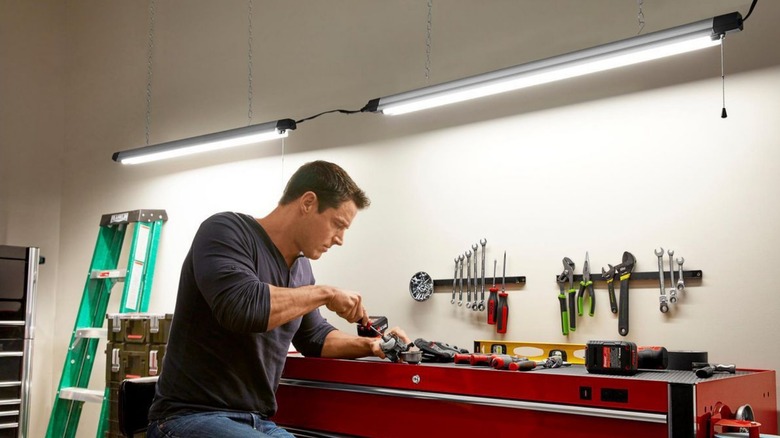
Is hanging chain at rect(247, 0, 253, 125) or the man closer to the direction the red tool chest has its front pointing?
the man

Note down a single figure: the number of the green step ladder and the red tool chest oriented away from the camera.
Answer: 0

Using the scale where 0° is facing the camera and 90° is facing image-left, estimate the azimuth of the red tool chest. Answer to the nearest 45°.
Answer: approximately 45°

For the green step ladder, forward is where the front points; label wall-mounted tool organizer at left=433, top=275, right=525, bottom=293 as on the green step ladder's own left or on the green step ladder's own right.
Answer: on the green step ladder's own left

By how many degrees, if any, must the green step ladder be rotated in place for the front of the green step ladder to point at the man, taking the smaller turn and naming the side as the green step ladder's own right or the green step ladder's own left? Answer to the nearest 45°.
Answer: approximately 45° to the green step ladder's own left

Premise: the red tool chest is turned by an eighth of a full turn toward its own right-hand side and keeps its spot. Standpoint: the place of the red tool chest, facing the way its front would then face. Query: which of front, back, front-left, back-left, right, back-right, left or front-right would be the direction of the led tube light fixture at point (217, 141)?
front-right

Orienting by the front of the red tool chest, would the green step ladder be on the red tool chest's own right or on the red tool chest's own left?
on the red tool chest's own right

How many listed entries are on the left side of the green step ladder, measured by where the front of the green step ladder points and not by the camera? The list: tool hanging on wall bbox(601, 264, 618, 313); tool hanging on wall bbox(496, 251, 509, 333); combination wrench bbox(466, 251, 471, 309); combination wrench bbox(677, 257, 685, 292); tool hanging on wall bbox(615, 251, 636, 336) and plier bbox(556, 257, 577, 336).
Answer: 6
